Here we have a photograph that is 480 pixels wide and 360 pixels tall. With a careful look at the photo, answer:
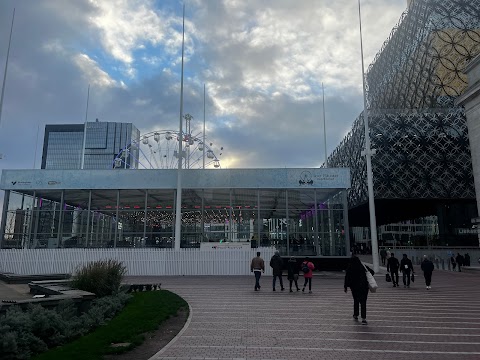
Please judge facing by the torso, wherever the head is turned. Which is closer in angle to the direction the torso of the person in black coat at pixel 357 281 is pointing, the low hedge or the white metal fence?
the white metal fence

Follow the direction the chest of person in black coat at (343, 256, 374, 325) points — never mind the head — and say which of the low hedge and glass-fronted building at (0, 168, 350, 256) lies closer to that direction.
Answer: the glass-fronted building

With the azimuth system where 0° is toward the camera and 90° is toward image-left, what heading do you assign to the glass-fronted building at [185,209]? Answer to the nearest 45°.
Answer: approximately 0°

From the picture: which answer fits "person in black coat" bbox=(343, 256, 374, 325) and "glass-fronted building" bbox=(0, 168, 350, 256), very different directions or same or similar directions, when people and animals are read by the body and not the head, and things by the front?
very different directions

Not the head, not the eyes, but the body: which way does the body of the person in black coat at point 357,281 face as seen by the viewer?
away from the camera

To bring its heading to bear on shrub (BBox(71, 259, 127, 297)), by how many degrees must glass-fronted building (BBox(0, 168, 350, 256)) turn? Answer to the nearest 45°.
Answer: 0° — it already faces it

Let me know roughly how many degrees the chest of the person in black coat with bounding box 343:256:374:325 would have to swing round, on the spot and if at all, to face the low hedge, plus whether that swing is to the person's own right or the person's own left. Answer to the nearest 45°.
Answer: approximately 135° to the person's own left

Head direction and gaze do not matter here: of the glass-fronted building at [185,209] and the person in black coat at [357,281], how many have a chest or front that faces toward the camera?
1

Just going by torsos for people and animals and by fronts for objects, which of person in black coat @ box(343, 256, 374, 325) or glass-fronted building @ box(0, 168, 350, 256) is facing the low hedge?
the glass-fronted building
